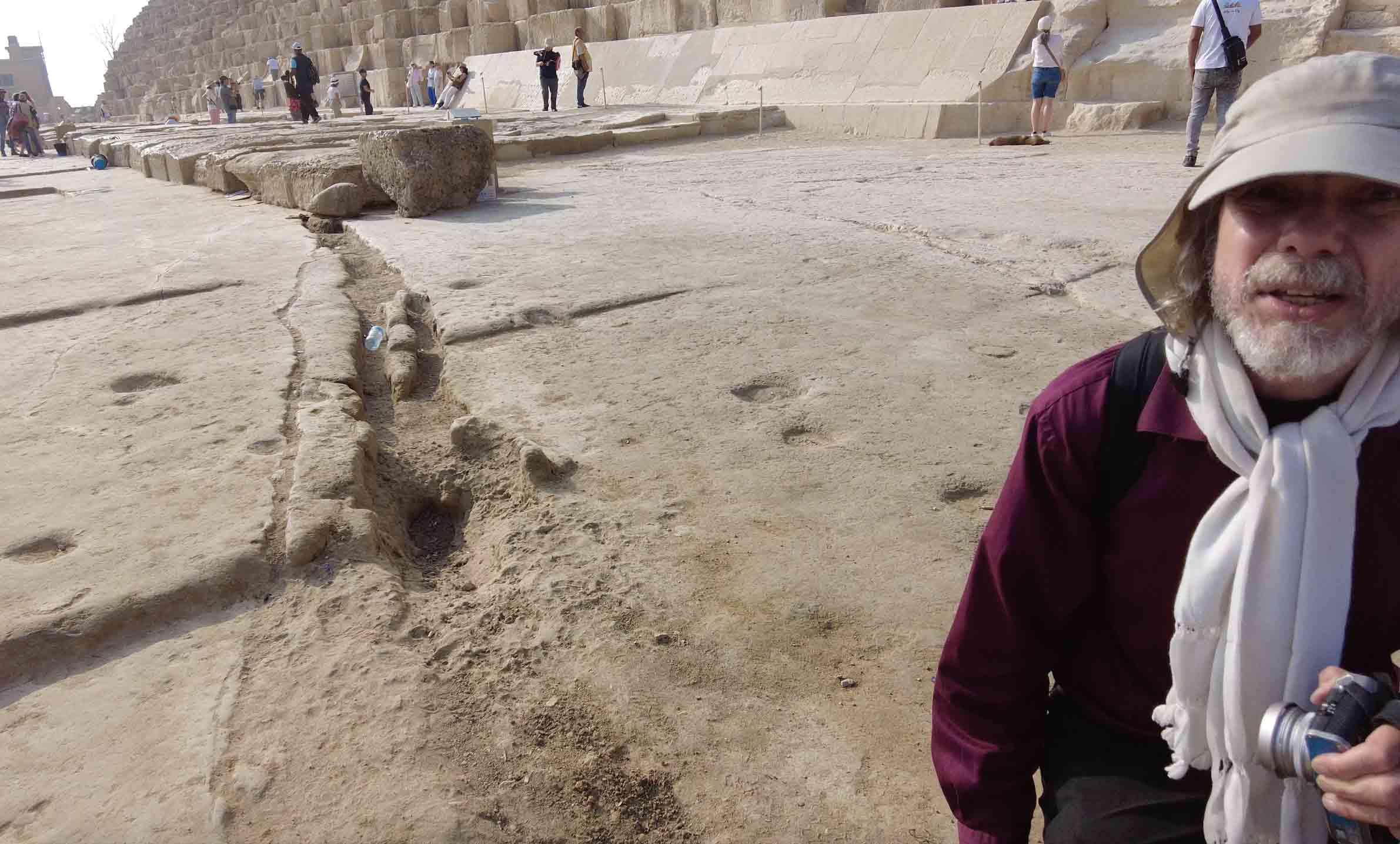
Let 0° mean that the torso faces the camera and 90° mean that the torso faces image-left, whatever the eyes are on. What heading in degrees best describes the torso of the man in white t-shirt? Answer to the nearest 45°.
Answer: approximately 180°

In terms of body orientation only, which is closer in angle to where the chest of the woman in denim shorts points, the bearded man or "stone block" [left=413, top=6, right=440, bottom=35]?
the stone block

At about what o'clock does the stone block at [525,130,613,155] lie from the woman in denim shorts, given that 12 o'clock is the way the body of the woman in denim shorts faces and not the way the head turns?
The stone block is roughly at 9 o'clock from the woman in denim shorts.

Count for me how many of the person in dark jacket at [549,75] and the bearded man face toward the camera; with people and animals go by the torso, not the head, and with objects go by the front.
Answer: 2

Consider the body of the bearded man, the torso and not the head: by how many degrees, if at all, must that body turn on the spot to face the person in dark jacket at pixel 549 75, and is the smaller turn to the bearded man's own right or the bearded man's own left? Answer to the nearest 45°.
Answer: approximately 135° to the bearded man's own right

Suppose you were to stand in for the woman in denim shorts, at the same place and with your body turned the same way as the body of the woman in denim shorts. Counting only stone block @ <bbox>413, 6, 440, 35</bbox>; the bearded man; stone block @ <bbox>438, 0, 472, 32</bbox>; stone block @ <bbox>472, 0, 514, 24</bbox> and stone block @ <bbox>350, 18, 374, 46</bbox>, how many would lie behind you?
1

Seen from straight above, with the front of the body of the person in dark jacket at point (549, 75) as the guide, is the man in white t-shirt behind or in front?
in front

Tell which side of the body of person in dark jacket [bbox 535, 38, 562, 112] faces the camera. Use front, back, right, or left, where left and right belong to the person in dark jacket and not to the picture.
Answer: front

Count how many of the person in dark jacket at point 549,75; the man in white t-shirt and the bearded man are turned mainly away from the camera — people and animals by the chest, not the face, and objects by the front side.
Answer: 1

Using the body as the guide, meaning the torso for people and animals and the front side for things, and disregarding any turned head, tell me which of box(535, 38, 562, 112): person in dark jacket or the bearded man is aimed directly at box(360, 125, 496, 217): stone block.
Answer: the person in dark jacket

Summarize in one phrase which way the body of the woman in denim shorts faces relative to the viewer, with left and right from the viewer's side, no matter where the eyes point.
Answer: facing away from the viewer

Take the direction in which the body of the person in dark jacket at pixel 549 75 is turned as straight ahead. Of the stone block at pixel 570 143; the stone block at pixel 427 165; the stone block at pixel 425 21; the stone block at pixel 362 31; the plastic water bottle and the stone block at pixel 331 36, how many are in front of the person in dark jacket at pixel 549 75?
3

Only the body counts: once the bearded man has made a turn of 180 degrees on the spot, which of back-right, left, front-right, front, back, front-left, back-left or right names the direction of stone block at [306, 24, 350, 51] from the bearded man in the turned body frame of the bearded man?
front-left
